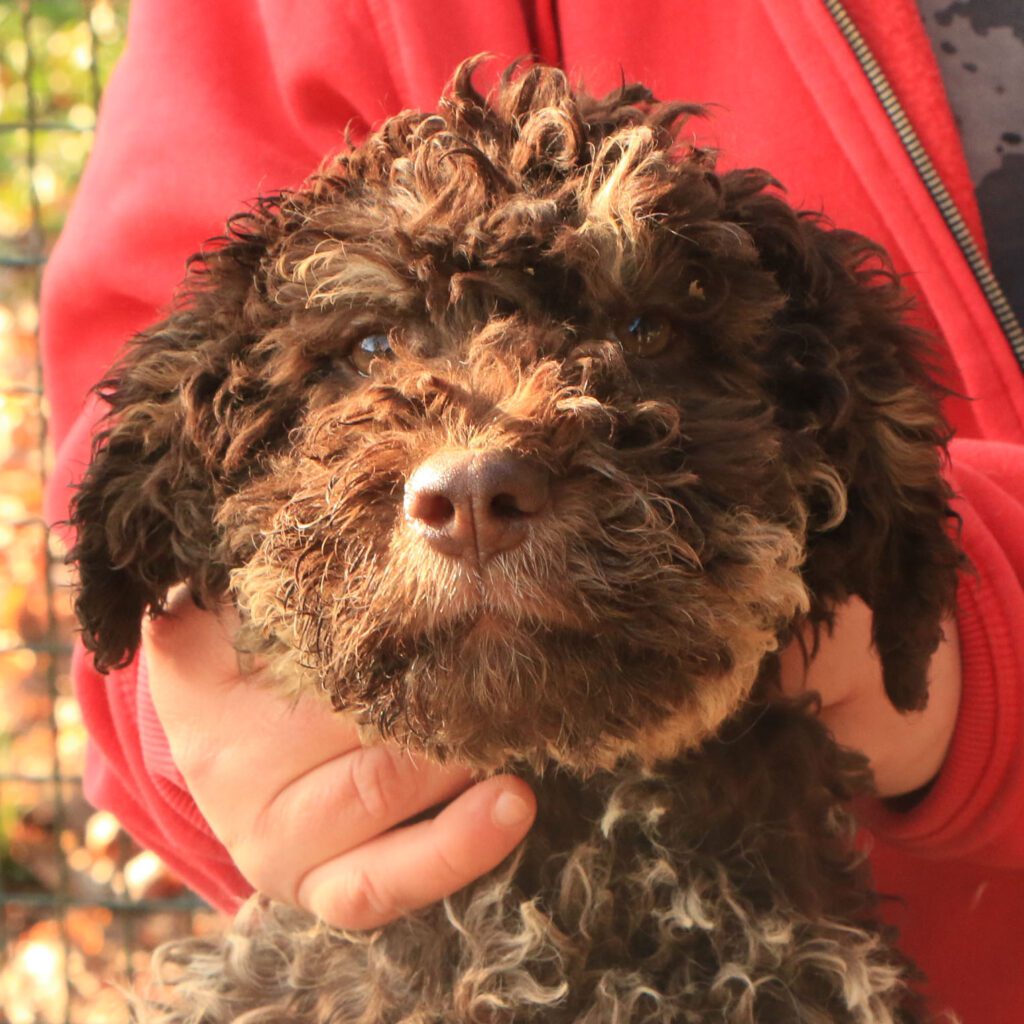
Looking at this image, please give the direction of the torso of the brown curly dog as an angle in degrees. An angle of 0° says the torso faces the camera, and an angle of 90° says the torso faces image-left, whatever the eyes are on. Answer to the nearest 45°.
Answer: approximately 0°
